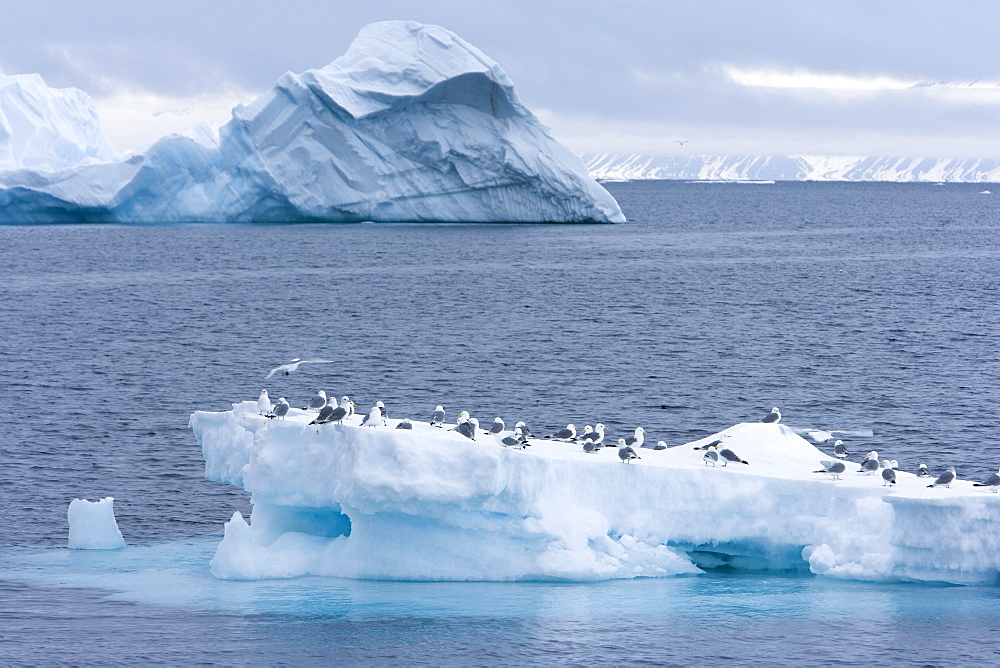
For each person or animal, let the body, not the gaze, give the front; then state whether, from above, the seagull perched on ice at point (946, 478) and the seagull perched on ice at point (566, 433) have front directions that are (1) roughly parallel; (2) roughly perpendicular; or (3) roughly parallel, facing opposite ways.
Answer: roughly parallel

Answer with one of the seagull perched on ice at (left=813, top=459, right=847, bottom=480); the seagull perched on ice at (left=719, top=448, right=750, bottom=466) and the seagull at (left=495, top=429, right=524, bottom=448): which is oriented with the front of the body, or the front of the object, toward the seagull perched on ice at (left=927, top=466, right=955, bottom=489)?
the seagull perched on ice at (left=813, top=459, right=847, bottom=480)

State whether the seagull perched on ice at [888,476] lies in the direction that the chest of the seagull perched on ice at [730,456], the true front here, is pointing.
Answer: no

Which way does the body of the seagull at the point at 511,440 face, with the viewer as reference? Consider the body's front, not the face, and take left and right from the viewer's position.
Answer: facing to the left of the viewer

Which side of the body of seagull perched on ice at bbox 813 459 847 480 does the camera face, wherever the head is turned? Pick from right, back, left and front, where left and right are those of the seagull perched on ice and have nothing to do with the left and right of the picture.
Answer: right
